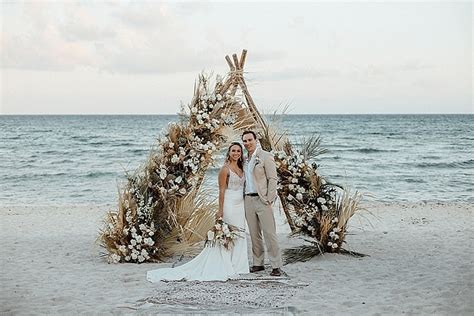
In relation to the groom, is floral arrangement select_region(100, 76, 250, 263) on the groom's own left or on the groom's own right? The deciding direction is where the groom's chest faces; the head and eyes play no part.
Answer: on the groom's own right

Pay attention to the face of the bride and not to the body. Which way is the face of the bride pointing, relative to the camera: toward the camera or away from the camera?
toward the camera

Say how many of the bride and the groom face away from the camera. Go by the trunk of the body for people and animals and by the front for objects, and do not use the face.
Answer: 0

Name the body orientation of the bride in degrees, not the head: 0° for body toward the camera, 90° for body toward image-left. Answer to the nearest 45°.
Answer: approximately 315°

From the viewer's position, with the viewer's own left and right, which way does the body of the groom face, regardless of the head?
facing the viewer and to the left of the viewer

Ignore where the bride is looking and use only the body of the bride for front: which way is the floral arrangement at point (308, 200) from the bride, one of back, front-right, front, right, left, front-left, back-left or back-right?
left
